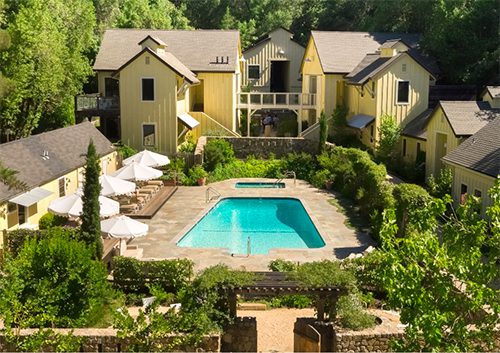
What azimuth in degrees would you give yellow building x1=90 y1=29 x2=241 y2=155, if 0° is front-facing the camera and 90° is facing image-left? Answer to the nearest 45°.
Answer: approximately 0°

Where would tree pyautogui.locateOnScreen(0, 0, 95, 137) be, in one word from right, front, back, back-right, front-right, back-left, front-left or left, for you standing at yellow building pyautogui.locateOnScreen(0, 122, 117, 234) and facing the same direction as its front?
back-left

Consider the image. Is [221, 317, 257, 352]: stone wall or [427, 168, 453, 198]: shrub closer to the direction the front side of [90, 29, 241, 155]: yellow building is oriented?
the stone wall

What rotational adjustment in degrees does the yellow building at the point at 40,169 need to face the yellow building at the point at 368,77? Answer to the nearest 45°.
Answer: approximately 90° to its left

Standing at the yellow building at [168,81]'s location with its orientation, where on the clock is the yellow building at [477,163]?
the yellow building at [477,163] is roughly at 11 o'clock from the yellow building at [168,81].

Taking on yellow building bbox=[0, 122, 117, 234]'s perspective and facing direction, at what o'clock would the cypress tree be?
The cypress tree is roughly at 1 o'clock from the yellow building.

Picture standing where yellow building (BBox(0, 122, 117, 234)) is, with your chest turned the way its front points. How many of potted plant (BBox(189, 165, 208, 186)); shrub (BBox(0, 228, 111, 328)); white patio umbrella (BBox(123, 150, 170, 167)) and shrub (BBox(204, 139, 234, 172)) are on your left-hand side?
3

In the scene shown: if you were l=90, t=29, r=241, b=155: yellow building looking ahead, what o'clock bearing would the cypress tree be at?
The cypress tree is roughly at 12 o'clock from the yellow building.

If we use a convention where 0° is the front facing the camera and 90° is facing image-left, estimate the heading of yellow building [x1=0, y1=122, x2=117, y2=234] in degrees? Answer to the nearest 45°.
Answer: approximately 315°

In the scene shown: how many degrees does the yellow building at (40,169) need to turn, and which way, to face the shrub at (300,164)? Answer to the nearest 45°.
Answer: approximately 90° to its left

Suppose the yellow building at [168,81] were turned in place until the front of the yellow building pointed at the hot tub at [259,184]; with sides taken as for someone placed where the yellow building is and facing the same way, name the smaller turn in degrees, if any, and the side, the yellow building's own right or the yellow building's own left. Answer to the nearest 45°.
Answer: approximately 45° to the yellow building's own left
